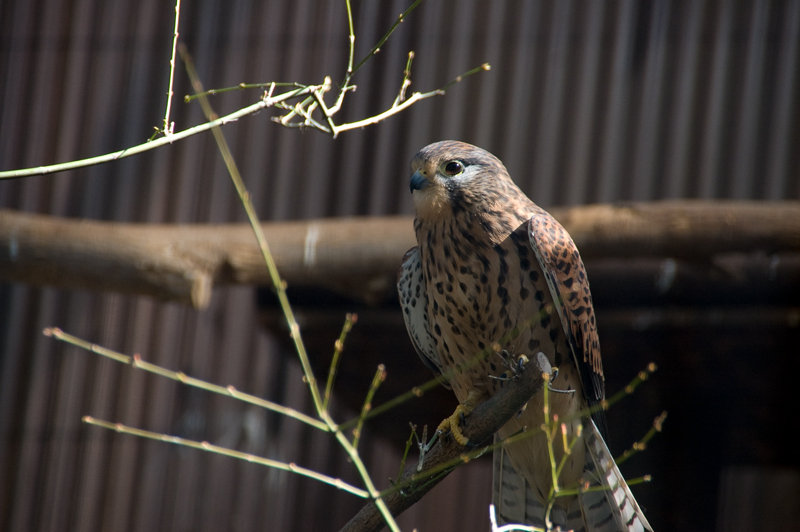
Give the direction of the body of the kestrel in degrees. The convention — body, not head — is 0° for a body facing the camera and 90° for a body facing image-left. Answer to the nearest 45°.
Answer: approximately 45°

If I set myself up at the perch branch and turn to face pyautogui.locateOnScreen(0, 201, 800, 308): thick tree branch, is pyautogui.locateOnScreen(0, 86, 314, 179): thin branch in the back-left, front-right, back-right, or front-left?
back-left

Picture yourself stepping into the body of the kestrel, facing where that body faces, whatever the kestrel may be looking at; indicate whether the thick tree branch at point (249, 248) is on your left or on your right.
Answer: on your right

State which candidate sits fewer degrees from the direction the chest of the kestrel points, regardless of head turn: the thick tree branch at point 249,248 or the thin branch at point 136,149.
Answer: the thin branch
